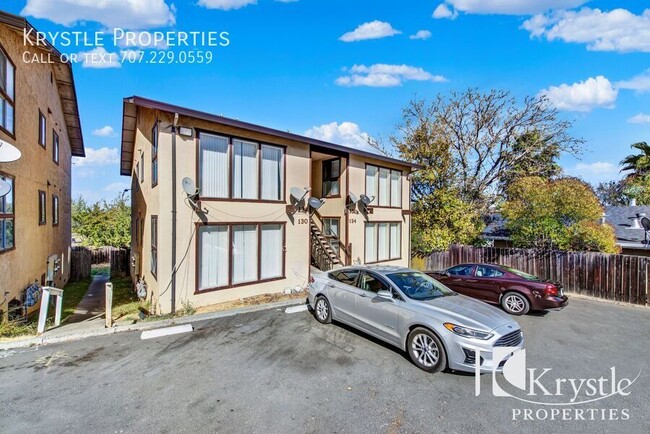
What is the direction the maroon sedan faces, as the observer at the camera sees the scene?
facing away from the viewer and to the left of the viewer

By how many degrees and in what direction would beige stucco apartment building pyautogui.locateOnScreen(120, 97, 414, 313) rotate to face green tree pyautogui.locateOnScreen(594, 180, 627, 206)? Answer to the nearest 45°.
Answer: approximately 90° to its left

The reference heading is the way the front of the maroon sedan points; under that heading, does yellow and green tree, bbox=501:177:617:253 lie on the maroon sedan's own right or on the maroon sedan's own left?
on the maroon sedan's own right

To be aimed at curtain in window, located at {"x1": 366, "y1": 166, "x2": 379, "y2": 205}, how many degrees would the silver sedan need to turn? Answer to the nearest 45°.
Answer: approximately 135° to its left

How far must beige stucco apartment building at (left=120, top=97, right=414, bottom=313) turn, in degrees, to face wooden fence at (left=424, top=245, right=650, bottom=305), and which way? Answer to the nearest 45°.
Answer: approximately 45° to its left

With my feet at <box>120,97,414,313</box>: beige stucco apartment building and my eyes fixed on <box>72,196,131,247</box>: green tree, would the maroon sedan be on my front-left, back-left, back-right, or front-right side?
back-right

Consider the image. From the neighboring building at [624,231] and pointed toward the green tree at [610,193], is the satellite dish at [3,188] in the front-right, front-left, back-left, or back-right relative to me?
back-left
